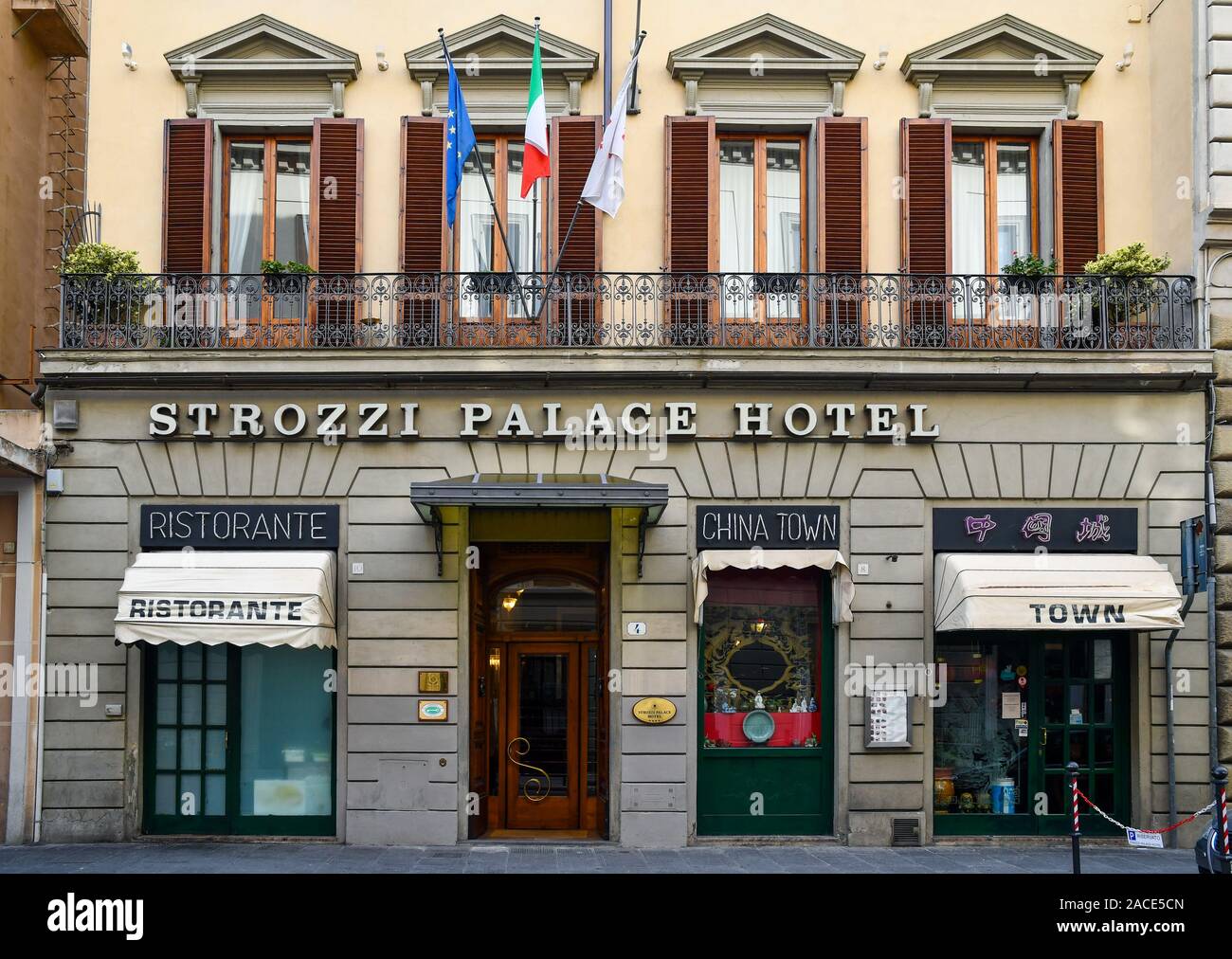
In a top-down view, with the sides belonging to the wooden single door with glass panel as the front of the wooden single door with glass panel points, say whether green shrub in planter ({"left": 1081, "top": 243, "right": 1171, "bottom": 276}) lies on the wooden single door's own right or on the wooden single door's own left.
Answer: on the wooden single door's own left

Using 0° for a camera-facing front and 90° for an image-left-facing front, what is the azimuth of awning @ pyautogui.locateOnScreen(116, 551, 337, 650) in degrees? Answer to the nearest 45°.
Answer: approximately 0°

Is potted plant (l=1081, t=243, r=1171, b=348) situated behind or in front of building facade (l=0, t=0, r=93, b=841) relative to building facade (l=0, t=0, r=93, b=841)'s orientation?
in front

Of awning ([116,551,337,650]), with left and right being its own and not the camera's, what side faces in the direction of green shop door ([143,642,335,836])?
back

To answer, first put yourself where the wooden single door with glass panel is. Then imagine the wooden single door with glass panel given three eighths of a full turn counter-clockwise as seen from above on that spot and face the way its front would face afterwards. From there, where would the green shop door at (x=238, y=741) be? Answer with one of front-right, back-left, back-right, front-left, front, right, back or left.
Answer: back-left
